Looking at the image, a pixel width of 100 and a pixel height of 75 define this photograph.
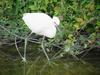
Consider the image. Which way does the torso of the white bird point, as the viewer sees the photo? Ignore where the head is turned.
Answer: to the viewer's right
